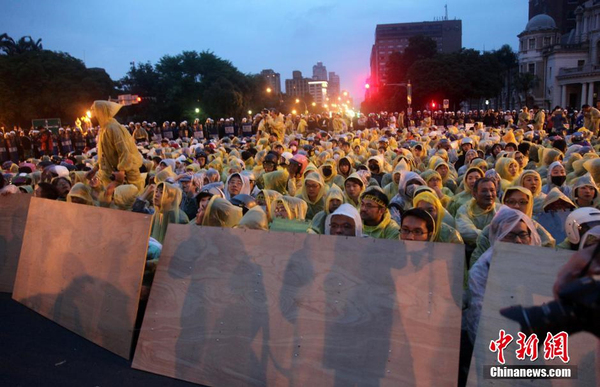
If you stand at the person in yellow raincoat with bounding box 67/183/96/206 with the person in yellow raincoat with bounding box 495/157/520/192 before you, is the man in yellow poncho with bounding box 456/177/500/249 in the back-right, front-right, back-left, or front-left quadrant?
front-right

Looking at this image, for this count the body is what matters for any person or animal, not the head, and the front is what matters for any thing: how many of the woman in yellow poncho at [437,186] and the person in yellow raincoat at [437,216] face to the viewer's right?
0

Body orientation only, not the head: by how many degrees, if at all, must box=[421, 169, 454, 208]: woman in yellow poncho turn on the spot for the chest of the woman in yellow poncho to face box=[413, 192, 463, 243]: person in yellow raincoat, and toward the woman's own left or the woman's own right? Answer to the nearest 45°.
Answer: approximately 45° to the woman's own left

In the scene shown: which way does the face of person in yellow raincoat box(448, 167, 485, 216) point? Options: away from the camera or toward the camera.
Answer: toward the camera

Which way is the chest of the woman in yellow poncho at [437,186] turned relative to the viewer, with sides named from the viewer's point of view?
facing the viewer and to the left of the viewer

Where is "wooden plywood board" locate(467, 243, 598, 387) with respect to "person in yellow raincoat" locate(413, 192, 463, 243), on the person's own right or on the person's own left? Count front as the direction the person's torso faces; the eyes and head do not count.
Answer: on the person's own left

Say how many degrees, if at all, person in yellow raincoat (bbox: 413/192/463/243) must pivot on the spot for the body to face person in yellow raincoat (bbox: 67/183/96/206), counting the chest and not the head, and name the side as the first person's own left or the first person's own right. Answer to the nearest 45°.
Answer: approximately 45° to the first person's own right

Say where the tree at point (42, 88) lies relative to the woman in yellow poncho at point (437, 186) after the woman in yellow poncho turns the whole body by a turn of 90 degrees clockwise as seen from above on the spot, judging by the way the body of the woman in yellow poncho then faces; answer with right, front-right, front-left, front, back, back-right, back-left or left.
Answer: front

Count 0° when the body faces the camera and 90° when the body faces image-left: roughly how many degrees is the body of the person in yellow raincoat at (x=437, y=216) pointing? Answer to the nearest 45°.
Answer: approximately 45°

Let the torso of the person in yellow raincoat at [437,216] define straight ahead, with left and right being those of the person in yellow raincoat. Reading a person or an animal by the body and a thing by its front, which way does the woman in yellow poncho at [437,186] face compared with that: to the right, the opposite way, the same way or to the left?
the same way

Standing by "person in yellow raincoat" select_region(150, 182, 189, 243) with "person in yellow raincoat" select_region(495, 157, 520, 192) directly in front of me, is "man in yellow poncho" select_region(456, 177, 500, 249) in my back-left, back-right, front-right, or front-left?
front-right

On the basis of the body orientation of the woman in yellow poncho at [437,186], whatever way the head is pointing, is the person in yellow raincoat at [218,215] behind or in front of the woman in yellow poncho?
in front

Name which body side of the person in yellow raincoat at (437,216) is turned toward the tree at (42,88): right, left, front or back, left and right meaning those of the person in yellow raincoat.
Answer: right
